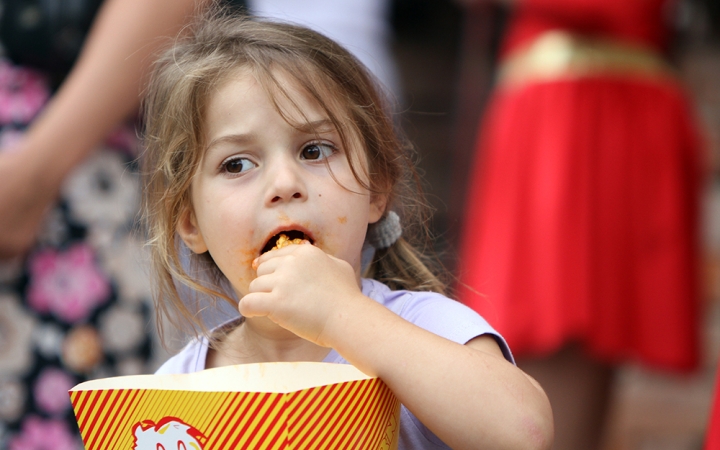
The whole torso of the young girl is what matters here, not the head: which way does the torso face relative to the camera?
toward the camera

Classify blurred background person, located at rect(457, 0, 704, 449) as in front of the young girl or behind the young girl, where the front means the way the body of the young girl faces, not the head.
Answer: behind

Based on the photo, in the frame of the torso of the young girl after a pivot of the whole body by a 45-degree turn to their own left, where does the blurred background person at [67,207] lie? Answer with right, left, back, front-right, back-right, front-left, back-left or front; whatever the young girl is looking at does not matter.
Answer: back
